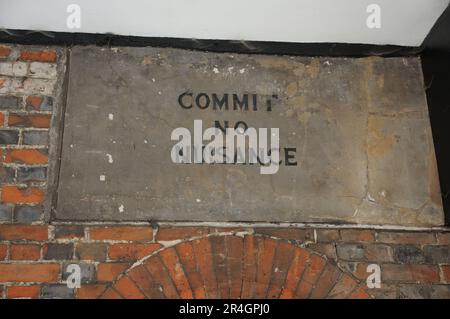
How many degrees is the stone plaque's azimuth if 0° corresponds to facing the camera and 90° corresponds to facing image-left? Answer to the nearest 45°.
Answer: approximately 0°
